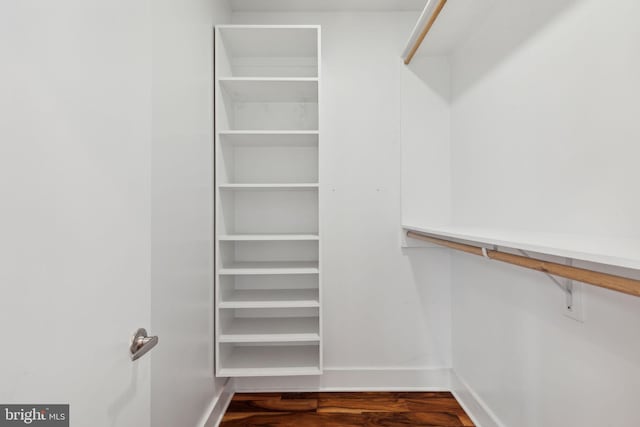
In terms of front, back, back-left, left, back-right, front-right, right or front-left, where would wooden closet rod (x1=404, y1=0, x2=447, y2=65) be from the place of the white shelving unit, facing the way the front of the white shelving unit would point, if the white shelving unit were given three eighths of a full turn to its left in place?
right

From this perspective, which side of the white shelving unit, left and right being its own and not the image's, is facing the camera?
front

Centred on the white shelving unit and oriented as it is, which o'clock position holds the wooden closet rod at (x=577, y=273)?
The wooden closet rod is roughly at 11 o'clock from the white shelving unit.
